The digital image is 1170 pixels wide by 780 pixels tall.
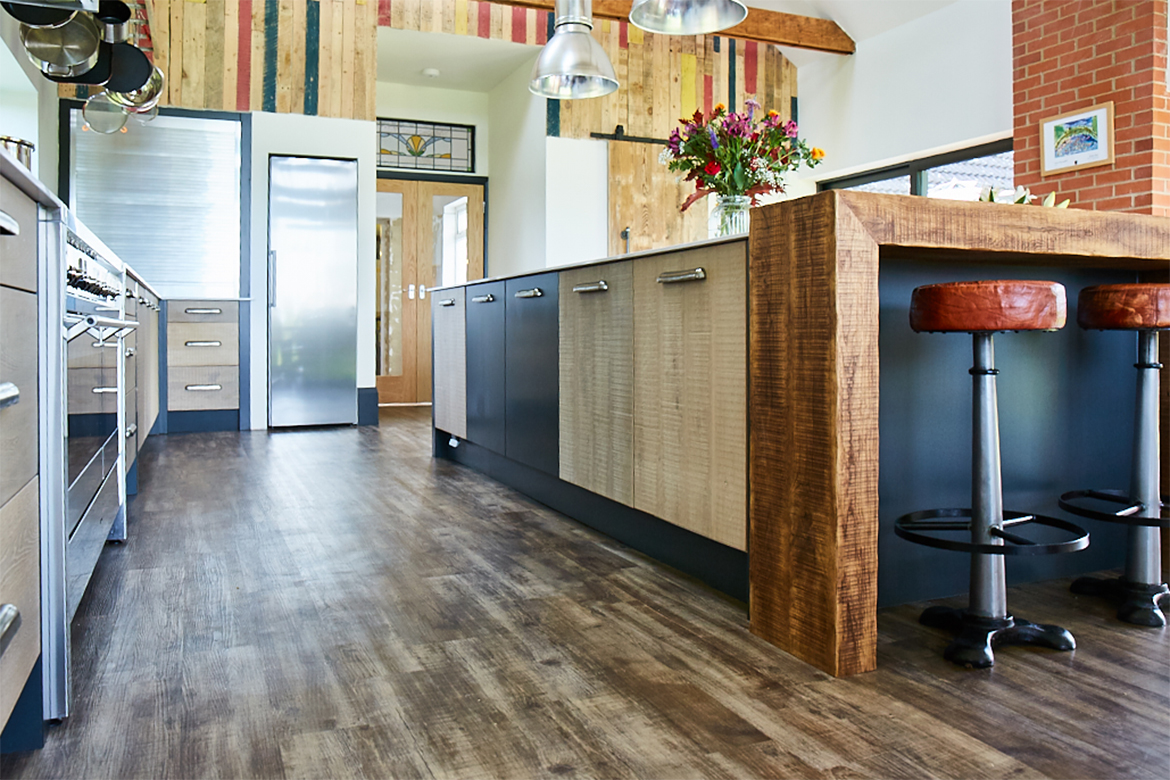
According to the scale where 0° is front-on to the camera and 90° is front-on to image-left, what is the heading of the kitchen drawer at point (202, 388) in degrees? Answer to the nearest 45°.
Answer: approximately 0°

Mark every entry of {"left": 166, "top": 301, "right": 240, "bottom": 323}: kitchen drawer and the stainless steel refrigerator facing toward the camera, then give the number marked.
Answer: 2

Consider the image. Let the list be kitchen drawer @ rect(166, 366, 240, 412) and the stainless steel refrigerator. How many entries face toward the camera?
2

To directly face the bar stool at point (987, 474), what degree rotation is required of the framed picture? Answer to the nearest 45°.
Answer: approximately 45° to its left

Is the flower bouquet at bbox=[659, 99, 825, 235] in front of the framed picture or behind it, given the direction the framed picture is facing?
in front

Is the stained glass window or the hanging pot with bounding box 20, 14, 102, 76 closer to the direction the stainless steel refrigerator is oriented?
the hanging pot

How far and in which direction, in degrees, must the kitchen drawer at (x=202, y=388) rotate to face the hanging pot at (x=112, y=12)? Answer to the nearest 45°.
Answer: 0° — it already faces it

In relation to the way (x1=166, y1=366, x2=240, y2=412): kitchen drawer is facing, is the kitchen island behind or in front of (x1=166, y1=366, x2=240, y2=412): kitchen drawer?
in front

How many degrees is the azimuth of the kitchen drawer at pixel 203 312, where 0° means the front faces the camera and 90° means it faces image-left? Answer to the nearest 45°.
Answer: approximately 0°

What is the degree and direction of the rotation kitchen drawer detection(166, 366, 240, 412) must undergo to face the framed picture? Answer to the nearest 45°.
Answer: approximately 45° to its left

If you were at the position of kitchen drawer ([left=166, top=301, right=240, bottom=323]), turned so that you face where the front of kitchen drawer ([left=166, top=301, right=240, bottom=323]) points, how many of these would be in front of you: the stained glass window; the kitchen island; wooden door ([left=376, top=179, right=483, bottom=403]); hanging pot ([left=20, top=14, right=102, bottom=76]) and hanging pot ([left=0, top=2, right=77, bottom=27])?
3
